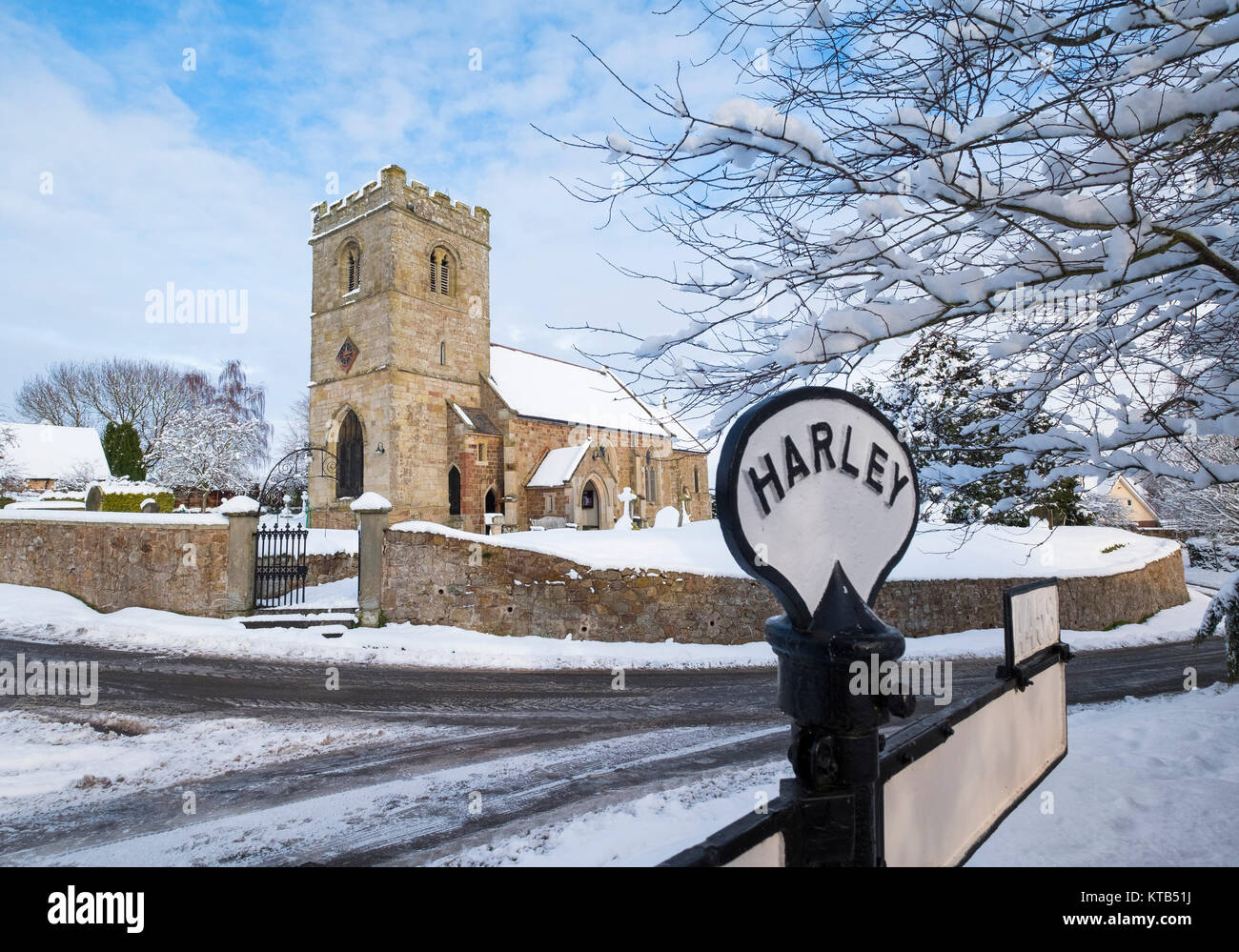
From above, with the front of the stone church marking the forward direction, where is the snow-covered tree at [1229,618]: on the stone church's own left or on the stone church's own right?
on the stone church's own left

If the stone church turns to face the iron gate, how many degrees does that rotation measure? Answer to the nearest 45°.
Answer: approximately 45° to its right

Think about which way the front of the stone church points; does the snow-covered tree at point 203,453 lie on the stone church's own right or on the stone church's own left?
on the stone church's own right

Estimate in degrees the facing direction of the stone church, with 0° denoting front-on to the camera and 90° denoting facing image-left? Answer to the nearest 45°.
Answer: approximately 45°

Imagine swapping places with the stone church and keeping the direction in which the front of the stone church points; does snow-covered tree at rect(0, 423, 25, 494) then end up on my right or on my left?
on my right

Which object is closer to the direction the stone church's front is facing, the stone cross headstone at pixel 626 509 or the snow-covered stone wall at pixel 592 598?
the snow-covered stone wall
